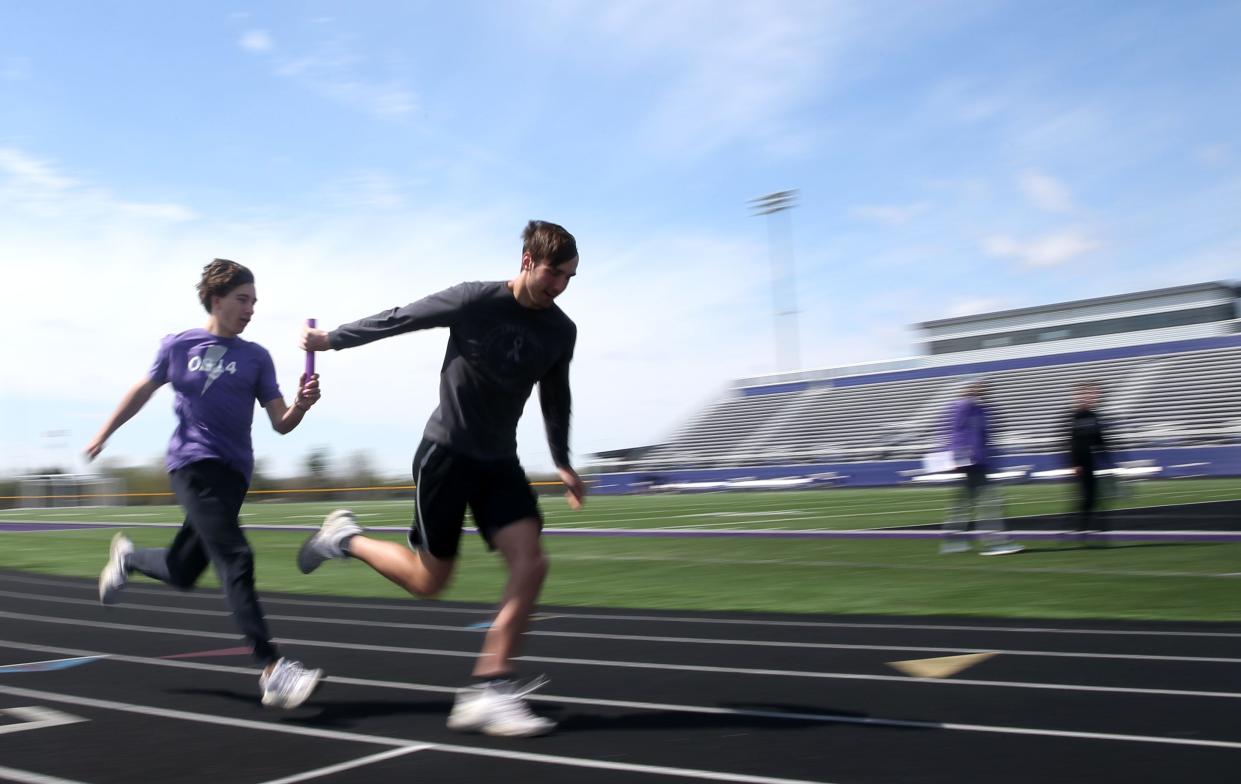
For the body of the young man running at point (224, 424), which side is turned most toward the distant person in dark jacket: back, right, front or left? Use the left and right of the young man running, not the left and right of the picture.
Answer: left

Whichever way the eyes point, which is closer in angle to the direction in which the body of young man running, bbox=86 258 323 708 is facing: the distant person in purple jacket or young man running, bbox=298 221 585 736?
the young man running

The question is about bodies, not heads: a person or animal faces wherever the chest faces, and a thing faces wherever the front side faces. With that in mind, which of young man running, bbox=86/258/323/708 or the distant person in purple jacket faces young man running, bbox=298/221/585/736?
young man running, bbox=86/258/323/708

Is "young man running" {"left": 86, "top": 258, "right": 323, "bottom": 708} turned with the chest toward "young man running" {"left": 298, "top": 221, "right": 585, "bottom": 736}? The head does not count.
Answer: yes

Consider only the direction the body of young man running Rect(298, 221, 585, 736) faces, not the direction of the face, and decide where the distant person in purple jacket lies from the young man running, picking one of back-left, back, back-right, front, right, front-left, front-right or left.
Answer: left

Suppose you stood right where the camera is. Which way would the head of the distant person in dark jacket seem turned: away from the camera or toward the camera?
toward the camera

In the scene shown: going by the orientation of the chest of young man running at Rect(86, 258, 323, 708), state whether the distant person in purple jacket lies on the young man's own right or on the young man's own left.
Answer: on the young man's own left

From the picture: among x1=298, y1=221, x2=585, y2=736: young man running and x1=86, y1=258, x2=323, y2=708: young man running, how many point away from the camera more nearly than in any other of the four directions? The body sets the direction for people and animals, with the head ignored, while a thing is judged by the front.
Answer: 0

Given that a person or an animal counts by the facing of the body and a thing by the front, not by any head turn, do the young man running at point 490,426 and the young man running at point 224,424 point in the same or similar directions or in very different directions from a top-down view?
same or similar directions

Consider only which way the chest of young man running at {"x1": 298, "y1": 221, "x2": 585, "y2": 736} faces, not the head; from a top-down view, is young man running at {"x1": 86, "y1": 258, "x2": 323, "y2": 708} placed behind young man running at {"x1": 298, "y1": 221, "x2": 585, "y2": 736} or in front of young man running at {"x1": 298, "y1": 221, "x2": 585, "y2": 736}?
behind

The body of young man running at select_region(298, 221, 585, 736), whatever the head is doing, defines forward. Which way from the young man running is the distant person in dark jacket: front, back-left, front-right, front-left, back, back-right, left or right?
left

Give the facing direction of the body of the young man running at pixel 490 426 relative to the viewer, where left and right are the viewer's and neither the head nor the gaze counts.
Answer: facing the viewer and to the right of the viewer
